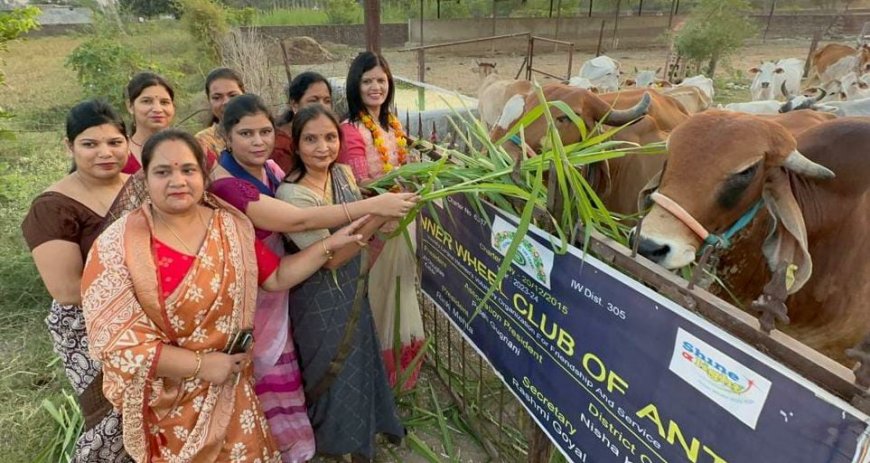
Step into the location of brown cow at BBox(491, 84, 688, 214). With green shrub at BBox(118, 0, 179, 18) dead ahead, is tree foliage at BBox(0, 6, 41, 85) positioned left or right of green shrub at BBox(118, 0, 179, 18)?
left

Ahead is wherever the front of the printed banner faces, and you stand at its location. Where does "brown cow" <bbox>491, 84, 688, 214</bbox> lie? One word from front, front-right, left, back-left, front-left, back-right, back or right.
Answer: back-right

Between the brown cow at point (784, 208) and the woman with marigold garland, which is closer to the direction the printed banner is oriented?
the woman with marigold garland

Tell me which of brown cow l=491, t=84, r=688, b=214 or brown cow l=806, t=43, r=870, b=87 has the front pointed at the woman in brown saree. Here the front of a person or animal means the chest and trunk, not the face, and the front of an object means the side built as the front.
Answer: brown cow l=491, t=84, r=688, b=214

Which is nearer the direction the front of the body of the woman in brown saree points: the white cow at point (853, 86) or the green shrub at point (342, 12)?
the white cow

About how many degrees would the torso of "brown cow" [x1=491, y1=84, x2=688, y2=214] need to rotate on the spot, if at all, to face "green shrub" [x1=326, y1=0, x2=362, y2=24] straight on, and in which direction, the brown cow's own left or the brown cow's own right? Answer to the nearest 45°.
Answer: approximately 90° to the brown cow's own right

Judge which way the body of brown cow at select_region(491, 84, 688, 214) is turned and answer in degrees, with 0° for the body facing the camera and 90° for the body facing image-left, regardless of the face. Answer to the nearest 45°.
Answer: approximately 45°
